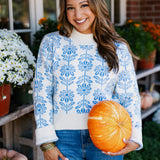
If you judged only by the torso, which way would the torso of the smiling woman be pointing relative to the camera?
toward the camera

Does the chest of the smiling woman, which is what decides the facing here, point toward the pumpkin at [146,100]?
no

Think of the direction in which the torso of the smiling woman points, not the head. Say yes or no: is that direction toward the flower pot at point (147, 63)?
no

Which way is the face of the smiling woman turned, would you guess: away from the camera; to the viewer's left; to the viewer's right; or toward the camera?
toward the camera
